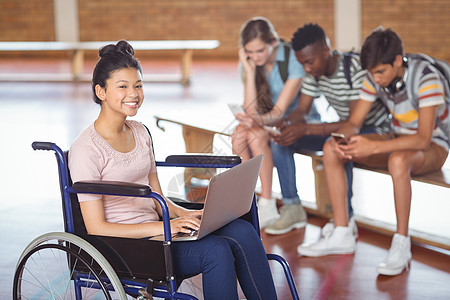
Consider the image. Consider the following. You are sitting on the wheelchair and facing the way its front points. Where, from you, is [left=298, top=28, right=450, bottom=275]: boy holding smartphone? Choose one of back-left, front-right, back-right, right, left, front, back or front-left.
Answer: left

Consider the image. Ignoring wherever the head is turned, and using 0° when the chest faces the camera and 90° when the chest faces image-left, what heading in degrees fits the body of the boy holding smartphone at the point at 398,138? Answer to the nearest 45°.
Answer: approximately 45°

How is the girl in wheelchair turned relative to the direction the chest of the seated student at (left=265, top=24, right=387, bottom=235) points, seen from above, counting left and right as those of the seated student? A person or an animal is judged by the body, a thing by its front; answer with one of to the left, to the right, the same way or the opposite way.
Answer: to the left

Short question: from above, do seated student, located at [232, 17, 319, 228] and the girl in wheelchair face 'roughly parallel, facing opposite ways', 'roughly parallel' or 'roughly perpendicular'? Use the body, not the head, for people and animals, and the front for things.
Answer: roughly perpendicular

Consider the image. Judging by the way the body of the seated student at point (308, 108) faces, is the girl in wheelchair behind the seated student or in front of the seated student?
in front

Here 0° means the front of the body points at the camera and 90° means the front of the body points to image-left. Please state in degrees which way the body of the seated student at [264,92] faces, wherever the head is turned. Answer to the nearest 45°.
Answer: approximately 45°

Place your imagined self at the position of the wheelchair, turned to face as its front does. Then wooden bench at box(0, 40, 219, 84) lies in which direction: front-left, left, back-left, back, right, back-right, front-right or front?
back-left

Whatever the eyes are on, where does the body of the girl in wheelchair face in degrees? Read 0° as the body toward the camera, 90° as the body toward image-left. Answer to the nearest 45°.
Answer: approximately 315°

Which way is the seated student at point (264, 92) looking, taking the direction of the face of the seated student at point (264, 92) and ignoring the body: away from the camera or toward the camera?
toward the camera

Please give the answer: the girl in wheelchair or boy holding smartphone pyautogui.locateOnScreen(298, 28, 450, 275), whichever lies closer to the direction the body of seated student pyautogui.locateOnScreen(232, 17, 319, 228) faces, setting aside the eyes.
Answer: the girl in wheelchair

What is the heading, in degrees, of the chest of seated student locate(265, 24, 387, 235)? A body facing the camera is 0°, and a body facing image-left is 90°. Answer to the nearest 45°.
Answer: approximately 45°

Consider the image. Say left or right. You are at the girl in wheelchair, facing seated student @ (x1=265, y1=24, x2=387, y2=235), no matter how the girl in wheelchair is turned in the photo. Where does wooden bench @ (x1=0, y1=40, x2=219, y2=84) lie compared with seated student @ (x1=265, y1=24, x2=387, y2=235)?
left

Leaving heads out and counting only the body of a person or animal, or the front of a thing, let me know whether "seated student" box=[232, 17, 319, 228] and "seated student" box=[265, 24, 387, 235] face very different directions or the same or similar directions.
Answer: same or similar directions

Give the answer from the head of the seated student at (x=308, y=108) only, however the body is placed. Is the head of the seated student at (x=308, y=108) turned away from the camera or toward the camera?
toward the camera

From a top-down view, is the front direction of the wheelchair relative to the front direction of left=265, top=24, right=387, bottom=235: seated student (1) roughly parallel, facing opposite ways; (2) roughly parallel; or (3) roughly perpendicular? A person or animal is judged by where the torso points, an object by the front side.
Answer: roughly perpendicular
